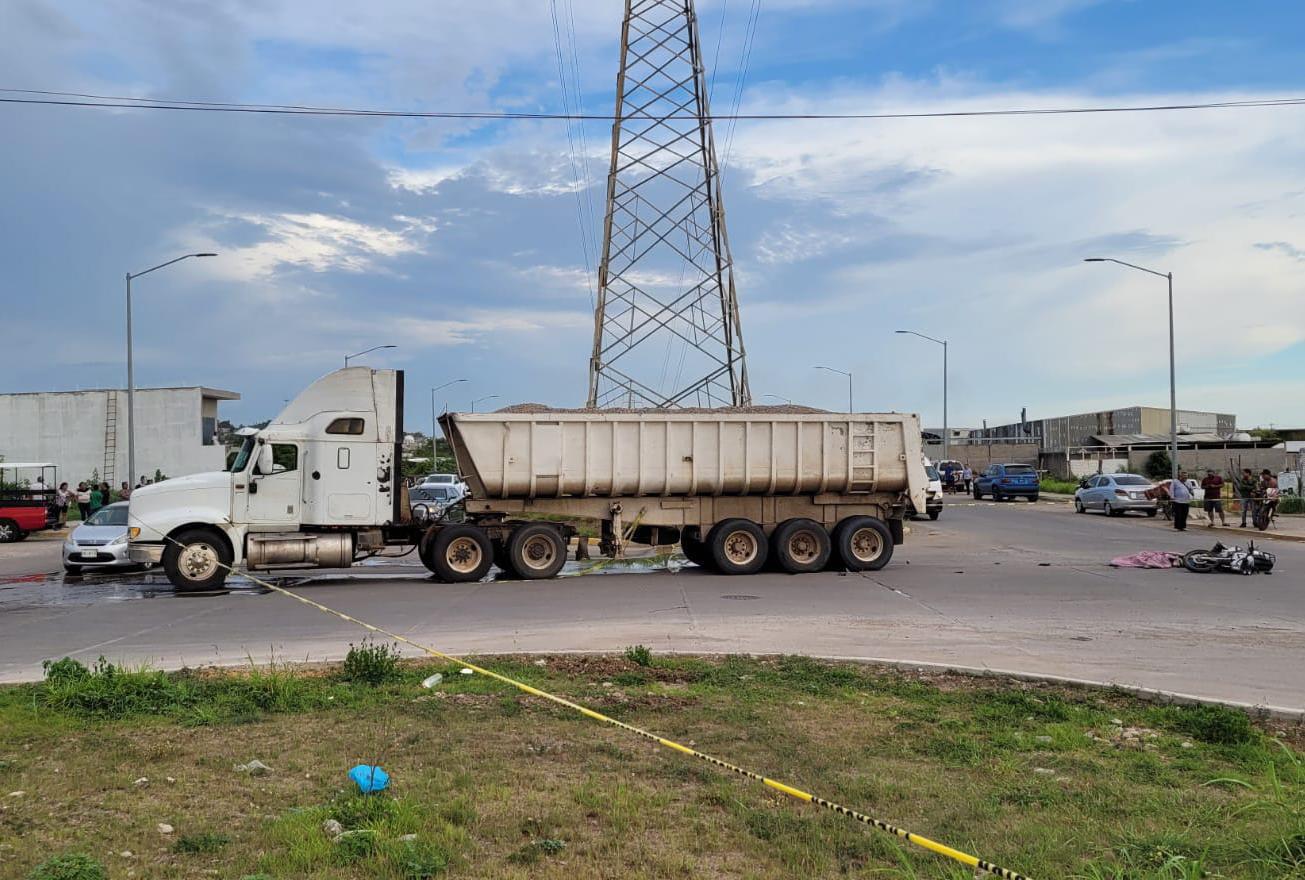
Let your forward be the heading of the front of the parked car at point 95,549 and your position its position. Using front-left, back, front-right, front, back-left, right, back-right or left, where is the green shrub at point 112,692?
front-left

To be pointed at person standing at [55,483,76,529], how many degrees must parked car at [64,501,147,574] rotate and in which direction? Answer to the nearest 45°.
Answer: approximately 135° to its right

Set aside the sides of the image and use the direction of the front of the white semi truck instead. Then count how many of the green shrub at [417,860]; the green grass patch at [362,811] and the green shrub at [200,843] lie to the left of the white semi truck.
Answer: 3

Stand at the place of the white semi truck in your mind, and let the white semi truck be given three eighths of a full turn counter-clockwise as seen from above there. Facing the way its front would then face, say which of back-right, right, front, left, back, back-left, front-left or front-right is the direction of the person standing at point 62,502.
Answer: back

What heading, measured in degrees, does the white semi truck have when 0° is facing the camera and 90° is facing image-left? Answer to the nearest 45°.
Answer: approximately 90°

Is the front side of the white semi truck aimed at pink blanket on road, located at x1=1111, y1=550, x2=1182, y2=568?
no

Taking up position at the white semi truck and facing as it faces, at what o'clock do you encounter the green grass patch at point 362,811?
The green grass patch is roughly at 9 o'clock from the white semi truck.

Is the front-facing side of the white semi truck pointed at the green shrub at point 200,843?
no

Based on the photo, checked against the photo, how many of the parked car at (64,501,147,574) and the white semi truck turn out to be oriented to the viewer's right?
0

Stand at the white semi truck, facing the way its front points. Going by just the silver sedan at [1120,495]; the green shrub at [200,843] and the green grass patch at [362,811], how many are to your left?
2

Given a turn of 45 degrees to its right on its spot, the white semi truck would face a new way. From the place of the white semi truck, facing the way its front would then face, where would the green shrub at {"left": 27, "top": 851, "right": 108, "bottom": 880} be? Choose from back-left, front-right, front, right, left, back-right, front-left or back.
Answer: back-left

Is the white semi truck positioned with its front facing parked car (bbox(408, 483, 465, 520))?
no

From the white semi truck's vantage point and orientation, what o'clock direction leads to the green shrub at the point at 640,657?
The green shrub is roughly at 9 o'clock from the white semi truck.

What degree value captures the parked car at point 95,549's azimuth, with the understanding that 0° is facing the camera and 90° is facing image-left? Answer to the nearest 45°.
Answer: approximately 45°

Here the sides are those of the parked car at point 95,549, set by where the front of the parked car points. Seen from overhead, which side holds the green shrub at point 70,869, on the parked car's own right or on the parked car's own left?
on the parked car's own left

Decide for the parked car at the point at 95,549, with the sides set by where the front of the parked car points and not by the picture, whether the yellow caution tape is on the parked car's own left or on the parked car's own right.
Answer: on the parked car's own left

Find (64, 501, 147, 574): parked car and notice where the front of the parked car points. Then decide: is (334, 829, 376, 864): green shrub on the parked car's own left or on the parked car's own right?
on the parked car's own left
